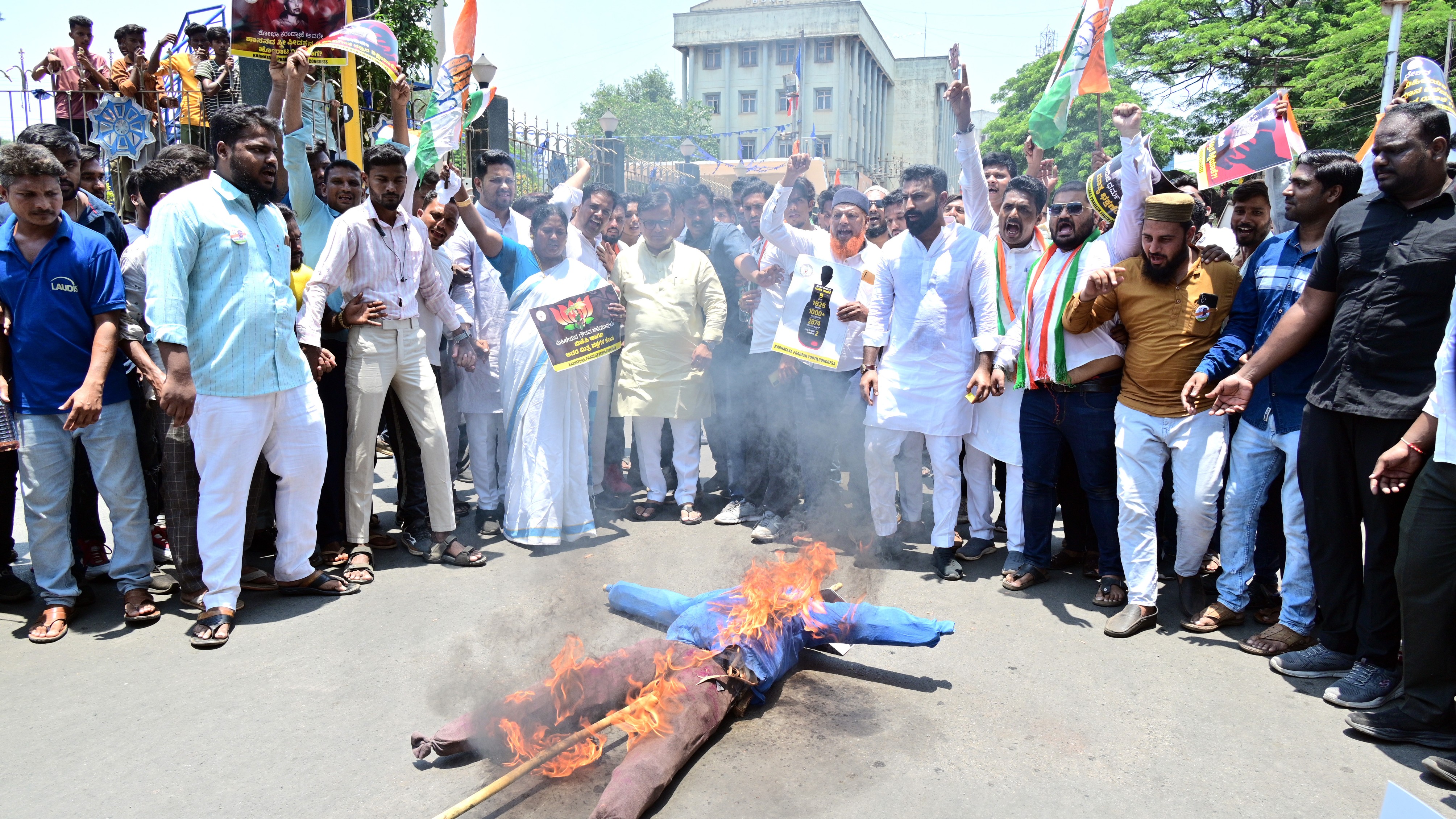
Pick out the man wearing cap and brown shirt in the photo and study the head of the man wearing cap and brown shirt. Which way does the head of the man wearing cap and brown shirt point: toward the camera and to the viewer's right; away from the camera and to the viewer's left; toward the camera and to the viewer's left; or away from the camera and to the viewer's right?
toward the camera and to the viewer's left

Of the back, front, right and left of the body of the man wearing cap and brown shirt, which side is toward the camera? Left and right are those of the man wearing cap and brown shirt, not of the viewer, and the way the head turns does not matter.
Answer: front

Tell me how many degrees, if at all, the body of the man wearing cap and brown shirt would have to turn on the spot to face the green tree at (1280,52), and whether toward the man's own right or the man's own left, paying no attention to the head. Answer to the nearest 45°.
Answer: approximately 180°

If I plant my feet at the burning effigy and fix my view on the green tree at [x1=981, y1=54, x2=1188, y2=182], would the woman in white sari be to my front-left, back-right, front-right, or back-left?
front-left

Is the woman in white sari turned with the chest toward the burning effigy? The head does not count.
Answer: yes

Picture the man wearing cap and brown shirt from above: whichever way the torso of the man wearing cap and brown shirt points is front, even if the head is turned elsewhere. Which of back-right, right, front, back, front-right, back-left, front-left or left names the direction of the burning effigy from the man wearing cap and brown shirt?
front-right

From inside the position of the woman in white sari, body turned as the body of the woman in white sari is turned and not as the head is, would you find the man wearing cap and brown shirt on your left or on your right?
on your left

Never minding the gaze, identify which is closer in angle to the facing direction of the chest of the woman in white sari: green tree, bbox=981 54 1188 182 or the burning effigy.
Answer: the burning effigy

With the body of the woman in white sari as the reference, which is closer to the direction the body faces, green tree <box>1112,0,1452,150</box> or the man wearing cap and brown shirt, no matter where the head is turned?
the man wearing cap and brown shirt

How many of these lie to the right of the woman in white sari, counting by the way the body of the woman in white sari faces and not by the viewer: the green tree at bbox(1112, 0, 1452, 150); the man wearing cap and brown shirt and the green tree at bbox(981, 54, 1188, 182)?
0

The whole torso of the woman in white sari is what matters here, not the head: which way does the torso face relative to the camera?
toward the camera

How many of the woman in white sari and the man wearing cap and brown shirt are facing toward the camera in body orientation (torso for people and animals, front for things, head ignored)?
2

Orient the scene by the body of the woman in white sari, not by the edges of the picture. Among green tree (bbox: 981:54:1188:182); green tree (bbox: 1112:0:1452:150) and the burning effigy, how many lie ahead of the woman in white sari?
1

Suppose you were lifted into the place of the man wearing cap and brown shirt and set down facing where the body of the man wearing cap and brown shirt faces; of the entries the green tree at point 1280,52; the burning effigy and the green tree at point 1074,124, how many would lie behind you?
2

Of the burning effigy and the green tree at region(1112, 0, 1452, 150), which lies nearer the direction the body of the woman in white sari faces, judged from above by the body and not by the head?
the burning effigy
